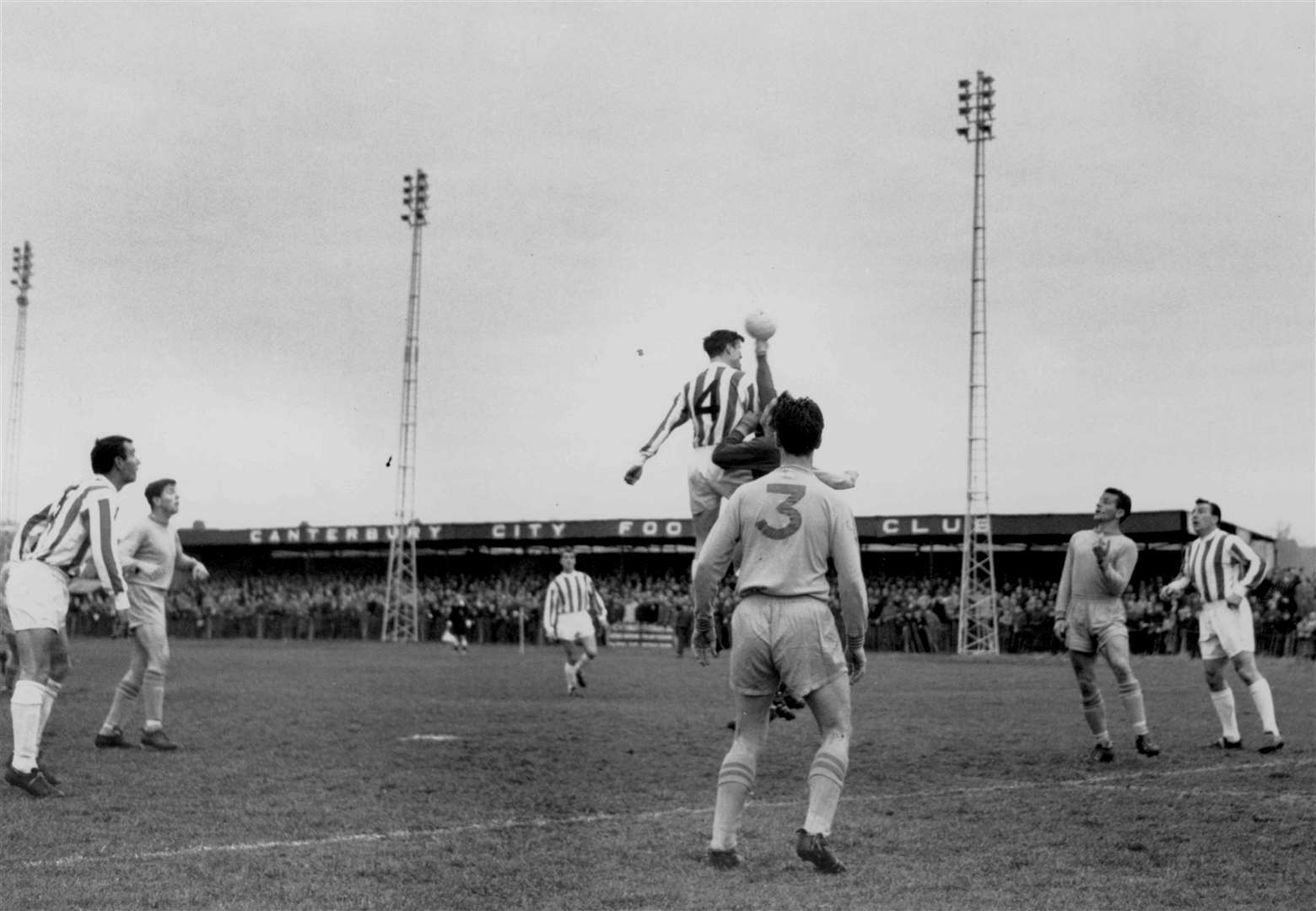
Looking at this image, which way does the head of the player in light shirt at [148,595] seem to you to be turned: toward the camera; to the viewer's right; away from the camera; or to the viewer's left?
to the viewer's right

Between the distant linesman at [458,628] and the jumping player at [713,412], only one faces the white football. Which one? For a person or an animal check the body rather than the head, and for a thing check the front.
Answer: the distant linesman

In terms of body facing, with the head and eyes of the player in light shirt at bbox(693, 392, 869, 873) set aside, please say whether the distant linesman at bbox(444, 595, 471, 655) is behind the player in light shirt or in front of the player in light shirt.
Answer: in front

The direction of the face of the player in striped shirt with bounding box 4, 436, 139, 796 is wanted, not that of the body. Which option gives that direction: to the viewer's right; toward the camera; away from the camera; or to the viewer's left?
to the viewer's right

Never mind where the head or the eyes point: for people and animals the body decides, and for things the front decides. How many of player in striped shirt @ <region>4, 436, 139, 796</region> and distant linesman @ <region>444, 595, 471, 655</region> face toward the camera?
1

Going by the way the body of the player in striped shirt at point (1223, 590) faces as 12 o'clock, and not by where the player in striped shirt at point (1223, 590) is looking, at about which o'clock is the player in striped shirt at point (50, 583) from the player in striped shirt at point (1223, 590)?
the player in striped shirt at point (50, 583) is roughly at 12 o'clock from the player in striped shirt at point (1223, 590).

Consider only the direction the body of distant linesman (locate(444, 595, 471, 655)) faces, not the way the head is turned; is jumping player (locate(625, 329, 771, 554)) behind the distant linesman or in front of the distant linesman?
in front

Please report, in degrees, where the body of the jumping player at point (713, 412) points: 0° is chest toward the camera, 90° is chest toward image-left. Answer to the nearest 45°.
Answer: approximately 225°

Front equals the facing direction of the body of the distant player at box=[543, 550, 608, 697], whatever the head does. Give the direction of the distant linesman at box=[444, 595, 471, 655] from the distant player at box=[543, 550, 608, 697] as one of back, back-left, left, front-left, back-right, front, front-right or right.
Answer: back

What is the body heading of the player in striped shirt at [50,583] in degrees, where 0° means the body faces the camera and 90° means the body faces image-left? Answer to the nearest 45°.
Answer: approximately 270°

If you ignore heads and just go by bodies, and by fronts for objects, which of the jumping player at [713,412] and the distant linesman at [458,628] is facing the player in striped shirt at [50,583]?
the distant linesman

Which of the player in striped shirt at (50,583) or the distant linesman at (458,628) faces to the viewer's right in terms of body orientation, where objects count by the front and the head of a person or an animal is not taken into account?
the player in striped shirt

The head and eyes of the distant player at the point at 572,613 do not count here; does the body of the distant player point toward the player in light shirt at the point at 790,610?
yes

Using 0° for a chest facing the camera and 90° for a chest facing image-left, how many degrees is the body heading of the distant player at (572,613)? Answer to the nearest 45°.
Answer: approximately 0°

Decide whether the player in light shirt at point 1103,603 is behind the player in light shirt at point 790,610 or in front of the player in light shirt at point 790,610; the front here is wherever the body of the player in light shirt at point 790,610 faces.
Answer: in front

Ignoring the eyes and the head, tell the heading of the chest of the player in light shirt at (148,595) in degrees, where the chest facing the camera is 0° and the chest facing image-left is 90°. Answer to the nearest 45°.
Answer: approximately 315°

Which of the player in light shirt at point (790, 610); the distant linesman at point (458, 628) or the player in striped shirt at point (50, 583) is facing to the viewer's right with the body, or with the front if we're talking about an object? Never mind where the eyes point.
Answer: the player in striped shirt
